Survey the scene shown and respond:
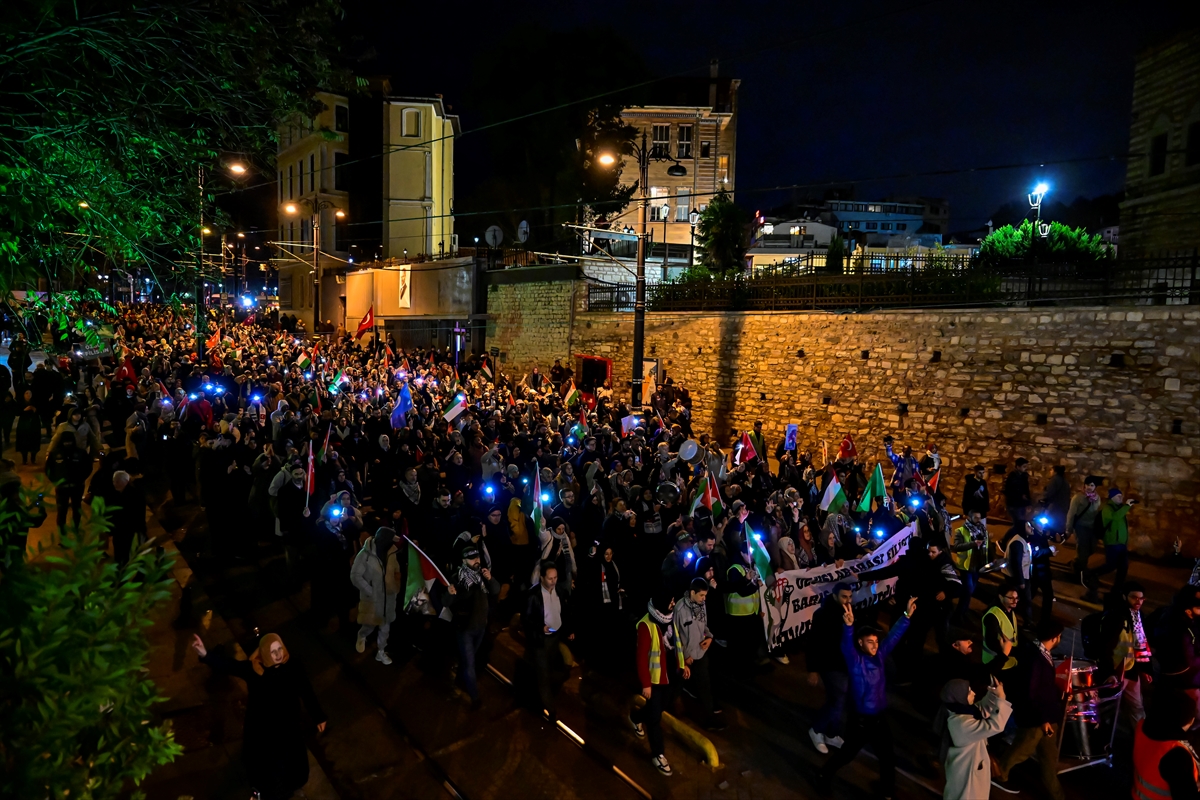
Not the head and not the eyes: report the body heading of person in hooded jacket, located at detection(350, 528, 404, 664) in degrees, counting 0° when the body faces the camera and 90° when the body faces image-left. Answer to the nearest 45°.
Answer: approximately 315°

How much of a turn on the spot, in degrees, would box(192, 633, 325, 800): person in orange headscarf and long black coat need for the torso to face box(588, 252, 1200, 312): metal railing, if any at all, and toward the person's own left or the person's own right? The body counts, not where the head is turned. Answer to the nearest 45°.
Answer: approximately 135° to the person's own left

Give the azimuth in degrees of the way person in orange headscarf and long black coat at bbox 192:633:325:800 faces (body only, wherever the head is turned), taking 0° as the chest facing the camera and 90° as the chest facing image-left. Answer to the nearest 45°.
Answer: approximately 0°

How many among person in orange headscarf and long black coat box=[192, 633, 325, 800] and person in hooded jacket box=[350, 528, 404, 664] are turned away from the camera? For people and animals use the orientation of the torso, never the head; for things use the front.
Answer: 0

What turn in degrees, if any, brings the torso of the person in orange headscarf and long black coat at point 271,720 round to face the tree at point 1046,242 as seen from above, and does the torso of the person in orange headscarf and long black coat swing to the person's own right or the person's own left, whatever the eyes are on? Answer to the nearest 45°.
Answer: approximately 135° to the person's own left

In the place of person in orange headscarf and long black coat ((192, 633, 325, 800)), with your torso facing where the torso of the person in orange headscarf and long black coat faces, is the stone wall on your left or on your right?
on your left

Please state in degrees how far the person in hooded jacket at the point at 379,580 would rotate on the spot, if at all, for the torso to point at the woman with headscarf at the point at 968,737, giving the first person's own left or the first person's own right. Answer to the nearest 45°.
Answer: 0° — they already face them

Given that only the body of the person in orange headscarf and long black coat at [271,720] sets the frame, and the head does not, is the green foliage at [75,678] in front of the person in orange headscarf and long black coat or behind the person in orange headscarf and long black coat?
in front
